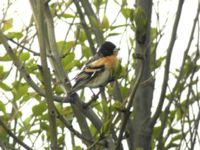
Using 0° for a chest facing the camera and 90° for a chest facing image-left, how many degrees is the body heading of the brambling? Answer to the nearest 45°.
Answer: approximately 270°
